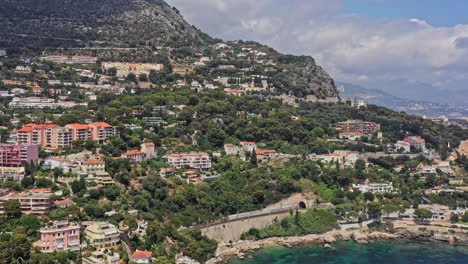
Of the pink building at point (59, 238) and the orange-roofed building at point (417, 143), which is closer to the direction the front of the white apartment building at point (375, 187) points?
the pink building

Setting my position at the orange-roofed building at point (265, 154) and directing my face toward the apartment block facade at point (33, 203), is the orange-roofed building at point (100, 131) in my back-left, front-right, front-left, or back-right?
front-right

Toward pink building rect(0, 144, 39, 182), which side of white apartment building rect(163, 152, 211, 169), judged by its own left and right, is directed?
right

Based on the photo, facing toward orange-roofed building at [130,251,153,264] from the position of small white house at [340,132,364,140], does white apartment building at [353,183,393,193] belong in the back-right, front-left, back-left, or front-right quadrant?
front-left

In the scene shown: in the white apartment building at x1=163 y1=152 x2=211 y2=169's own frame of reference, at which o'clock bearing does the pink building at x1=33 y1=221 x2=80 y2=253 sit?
The pink building is roughly at 1 o'clock from the white apartment building.

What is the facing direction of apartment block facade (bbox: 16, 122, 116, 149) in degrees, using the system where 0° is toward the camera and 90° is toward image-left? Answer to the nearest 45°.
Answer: approximately 315°

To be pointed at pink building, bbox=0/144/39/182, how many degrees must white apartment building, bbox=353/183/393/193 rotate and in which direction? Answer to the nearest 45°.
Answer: approximately 45° to its right

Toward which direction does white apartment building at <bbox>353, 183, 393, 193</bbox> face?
toward the camera

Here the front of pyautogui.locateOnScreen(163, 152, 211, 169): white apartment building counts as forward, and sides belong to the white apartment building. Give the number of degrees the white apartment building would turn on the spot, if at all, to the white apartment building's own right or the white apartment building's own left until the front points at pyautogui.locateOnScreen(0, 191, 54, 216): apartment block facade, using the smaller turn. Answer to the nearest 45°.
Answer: approximately 45° to the white apartment building's own right

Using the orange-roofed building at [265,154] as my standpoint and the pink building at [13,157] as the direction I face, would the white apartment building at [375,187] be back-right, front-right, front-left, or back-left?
back-left

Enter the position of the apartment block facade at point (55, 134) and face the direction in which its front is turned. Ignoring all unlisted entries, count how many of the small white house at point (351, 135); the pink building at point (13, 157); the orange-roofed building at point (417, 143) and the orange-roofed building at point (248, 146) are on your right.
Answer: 1

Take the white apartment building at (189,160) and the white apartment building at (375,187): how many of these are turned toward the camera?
2

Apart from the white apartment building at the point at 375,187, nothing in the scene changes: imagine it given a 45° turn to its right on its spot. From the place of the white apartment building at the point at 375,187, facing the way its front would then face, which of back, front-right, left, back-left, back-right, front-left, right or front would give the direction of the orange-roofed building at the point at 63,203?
front

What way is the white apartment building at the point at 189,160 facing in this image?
toward the camera
